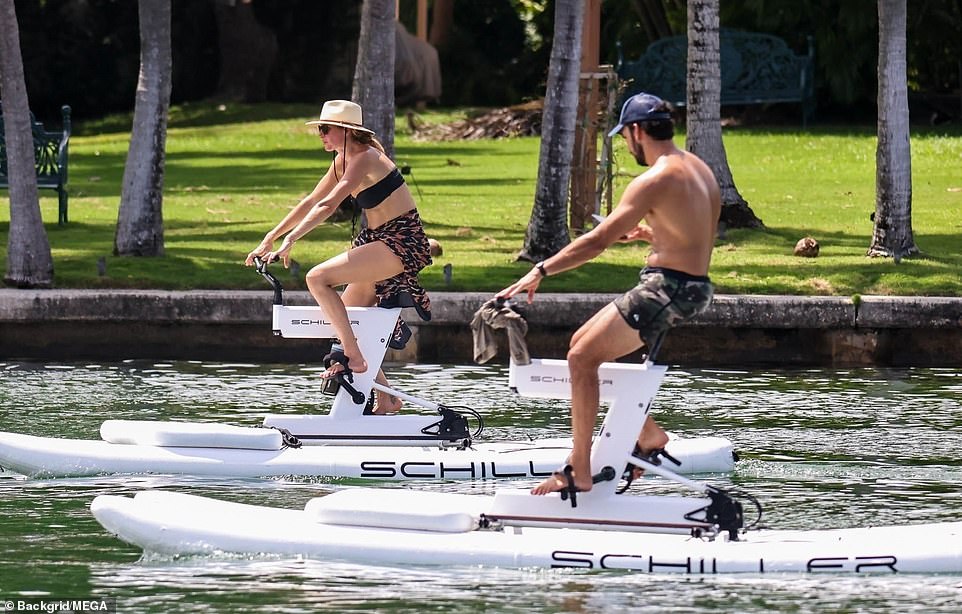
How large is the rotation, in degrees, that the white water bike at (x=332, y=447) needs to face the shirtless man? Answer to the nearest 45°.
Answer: approximately 135° to its left

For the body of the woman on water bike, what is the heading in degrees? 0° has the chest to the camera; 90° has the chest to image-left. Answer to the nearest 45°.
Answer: approximately 90°

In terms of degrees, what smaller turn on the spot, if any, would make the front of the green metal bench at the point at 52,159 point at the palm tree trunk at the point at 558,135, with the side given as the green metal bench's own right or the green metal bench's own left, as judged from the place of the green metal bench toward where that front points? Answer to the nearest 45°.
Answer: approximately 45° to the green metal bench's own left

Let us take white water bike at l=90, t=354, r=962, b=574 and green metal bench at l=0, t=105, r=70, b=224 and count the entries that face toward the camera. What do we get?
1

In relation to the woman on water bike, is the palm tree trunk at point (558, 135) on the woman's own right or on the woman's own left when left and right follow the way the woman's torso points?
on the woman's own right

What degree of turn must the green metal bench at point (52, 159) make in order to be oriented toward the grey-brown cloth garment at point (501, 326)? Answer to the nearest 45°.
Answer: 0° — it already faces it

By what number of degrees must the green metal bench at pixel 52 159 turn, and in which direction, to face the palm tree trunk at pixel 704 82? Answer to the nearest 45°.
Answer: approximately 45° to its left

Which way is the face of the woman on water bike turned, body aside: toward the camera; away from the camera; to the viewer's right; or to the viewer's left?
to the viewer's left

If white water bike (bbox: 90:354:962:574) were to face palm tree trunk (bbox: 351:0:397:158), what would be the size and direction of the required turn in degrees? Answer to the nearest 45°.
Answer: approximately 90° to its right

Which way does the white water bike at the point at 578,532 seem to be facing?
to the viewer's left

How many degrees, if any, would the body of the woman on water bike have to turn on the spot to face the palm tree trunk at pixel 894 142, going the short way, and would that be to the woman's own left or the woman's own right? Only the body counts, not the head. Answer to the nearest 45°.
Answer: approximately 135° to the woman's own right

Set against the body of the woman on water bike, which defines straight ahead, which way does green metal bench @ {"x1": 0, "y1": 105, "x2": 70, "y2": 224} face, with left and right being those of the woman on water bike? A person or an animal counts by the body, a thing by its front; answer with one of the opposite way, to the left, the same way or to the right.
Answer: to the left
